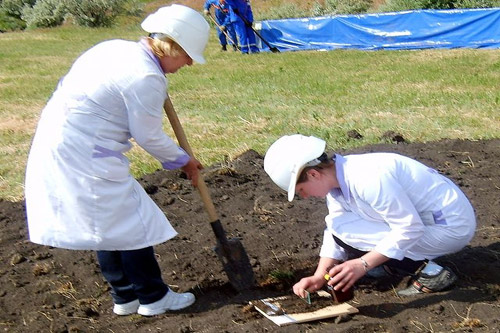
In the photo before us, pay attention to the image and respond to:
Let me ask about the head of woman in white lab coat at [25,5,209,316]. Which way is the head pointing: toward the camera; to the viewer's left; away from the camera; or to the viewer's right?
to the viewer's right

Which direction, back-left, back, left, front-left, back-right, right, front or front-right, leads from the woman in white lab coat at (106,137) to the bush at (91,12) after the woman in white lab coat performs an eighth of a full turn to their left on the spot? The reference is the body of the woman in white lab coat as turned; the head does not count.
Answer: front-left

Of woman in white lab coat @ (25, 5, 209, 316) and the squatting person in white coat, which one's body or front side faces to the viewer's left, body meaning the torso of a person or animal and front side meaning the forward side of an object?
the squatting person in white coat

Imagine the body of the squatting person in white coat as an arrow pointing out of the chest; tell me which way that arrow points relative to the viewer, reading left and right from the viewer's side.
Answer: facing to the left of the viewer

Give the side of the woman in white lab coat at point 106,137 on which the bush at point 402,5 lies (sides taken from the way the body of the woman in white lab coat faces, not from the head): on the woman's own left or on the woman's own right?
on the woman's own left

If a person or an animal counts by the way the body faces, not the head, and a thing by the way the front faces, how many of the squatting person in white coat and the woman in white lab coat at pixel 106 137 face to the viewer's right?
1

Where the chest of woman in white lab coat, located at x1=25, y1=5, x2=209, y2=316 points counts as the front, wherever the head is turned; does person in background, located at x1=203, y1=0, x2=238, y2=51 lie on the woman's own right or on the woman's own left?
on the woman's own left

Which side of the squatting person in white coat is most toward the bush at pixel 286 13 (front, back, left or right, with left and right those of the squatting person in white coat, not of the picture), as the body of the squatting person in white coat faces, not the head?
right

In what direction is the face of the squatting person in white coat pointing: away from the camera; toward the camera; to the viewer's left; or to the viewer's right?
to the viewer's left

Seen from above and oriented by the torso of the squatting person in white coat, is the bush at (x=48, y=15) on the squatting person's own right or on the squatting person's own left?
on the squatting person's own right

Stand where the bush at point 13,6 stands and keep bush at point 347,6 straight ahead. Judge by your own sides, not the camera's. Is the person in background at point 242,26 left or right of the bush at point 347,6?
right

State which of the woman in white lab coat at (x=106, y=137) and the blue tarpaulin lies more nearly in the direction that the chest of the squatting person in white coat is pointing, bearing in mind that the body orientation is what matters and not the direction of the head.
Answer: the woman in white lab coat

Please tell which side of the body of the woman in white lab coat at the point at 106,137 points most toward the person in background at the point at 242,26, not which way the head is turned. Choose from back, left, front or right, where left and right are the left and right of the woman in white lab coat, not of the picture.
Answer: left

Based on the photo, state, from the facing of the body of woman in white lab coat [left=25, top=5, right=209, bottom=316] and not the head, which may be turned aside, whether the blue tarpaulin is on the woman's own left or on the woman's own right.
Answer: on the woman's own left

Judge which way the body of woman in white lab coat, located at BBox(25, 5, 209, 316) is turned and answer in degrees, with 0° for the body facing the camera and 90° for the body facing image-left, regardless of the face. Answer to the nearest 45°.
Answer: approximately 270°

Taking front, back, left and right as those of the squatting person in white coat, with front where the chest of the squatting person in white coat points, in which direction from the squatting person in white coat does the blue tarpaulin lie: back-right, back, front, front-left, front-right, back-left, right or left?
right
